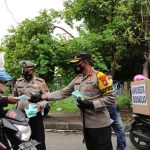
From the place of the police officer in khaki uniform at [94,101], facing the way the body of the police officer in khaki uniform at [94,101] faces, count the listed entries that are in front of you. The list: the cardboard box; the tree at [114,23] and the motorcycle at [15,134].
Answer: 1

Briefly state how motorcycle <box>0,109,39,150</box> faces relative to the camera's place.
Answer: facing the viewer and to the right of the viewer

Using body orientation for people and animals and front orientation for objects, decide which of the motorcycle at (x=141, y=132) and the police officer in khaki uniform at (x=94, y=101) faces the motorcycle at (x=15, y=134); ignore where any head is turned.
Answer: the police officer in khaki uniform

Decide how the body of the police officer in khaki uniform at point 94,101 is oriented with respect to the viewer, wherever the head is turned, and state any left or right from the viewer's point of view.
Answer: facing the viewer and to the left of the viewer

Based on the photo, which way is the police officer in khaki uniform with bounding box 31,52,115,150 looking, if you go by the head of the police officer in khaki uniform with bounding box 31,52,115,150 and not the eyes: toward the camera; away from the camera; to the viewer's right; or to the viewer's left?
to the viewer's left

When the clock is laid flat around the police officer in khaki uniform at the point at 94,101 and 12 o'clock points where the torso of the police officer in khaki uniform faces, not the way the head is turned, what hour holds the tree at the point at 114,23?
The tree is roughly at 5 o'clock from the police officer in khaki uniform.

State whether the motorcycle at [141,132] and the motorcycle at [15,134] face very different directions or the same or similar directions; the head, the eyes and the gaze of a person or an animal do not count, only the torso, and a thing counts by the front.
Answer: same or similar directions

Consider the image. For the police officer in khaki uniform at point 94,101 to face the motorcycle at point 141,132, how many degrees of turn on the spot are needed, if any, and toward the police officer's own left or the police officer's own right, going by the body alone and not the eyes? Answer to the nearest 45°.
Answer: approximately 180°

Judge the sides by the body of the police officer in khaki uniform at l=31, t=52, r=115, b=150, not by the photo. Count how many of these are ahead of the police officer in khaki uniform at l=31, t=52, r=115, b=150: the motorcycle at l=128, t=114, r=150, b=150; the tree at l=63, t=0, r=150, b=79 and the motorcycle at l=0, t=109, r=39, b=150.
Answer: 1
